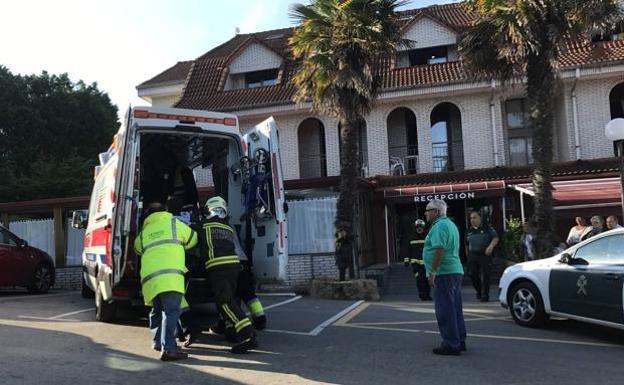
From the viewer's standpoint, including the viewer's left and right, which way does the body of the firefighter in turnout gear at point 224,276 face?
facing away from the viewer and to the left of the viewer

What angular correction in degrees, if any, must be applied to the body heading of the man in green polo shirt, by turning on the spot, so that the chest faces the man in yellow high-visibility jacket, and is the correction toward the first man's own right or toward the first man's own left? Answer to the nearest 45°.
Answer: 0° — they already face them

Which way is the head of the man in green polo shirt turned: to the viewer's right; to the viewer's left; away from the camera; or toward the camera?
to the viewer's left

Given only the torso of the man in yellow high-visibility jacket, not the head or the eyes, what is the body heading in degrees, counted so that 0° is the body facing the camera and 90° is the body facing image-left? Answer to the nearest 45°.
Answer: approximately 225°

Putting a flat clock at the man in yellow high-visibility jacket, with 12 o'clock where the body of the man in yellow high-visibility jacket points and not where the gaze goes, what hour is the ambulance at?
The ambulance is roughly at 11 o'clock from the man in yellow high-visibility jacket.

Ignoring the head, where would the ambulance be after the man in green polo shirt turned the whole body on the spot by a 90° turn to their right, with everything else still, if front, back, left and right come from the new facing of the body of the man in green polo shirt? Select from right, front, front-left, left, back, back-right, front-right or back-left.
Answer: left

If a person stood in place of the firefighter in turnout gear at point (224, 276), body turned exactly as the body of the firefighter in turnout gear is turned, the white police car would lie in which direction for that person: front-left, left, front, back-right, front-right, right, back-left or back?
back-right

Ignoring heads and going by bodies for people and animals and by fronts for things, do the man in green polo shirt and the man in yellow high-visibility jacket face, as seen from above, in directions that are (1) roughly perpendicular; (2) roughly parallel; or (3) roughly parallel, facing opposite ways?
roughly perpendicular

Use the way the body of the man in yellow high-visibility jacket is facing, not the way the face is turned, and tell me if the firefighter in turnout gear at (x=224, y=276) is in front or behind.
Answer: in front

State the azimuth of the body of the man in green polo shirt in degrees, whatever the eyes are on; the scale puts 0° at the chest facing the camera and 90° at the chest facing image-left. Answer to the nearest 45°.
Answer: approximately 90°

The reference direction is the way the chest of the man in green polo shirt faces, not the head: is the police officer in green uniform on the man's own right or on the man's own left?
on the man's own right

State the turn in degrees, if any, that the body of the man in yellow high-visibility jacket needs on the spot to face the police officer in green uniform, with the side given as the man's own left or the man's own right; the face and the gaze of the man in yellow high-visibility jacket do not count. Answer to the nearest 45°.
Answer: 0° — they already face them

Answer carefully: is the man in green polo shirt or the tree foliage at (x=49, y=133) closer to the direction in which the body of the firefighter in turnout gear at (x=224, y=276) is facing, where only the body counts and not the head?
the tree foliage

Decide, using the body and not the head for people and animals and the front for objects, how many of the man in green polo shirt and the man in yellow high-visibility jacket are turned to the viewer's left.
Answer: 1

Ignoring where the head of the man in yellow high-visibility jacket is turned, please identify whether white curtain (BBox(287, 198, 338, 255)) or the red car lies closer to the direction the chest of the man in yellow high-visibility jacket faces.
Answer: the white curtain

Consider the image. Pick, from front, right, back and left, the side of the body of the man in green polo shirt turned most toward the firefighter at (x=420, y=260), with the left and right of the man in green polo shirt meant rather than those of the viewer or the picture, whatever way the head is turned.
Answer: right
